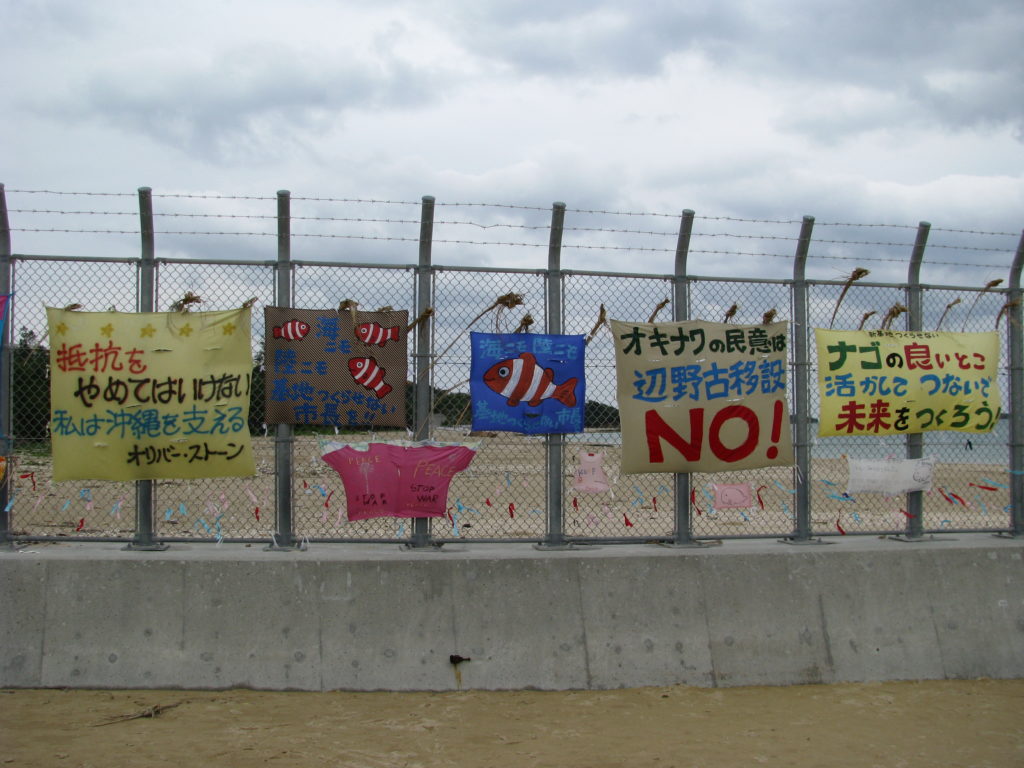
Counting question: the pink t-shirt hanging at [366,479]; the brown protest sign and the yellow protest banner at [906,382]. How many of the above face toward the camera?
3

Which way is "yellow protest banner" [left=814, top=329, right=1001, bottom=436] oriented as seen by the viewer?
toward the camera

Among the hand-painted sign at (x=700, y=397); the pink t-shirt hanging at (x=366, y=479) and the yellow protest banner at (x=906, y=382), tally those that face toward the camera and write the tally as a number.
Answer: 3

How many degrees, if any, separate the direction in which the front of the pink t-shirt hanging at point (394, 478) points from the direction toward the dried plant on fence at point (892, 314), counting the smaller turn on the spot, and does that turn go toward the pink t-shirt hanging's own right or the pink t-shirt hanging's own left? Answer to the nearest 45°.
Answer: approximately 90° to the pink t-shirt hanging's own left

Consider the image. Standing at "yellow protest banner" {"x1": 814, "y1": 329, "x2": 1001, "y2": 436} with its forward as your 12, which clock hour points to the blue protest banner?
The blue protest banner is roughly at 2 o'clock from the yellow protest banner.

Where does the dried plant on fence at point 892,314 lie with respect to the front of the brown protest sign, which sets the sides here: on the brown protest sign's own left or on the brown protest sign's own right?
on the brown protest sign's own left

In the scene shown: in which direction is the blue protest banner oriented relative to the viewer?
toward the camera

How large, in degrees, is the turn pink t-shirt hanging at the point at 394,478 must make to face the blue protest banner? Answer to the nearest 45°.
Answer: approximately 90° to its left

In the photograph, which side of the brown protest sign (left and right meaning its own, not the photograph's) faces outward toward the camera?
front
